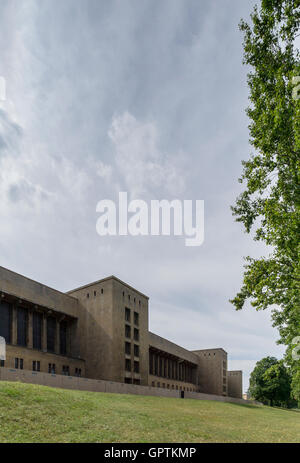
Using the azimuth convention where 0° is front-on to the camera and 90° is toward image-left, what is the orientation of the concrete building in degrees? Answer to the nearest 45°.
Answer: approximately 315°

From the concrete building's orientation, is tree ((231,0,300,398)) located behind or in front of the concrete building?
in front
